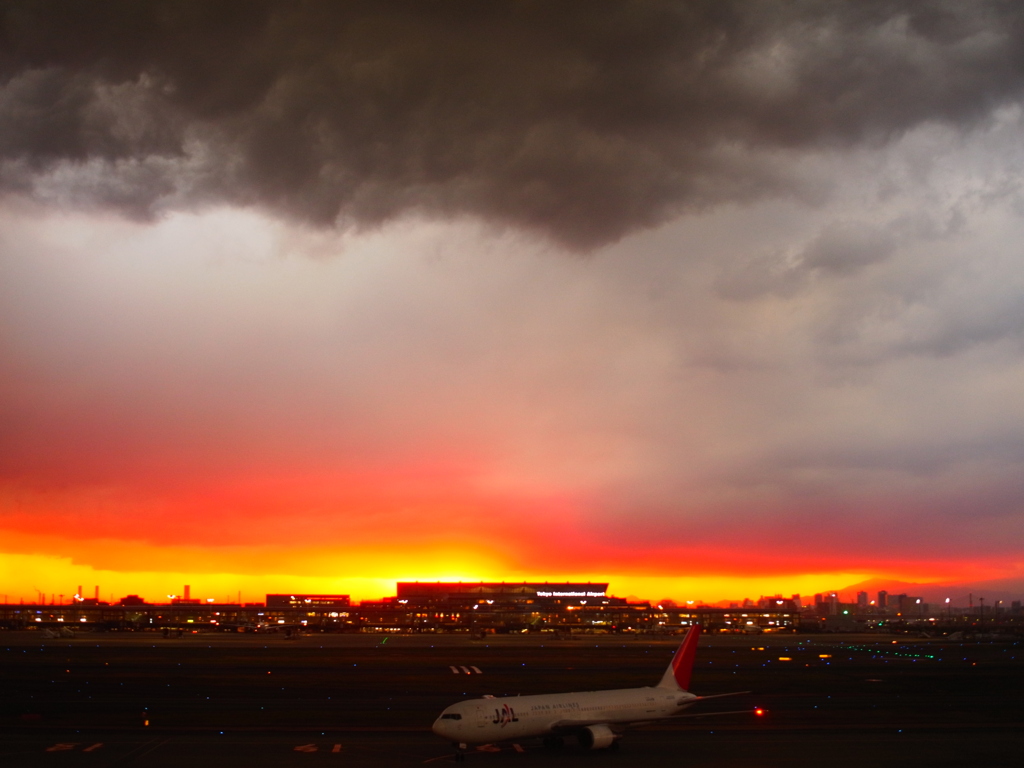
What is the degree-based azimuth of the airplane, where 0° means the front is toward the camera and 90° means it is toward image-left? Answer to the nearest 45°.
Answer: approximately 45°
